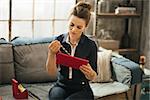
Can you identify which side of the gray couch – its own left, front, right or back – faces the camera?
front

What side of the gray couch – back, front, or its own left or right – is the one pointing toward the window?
back
